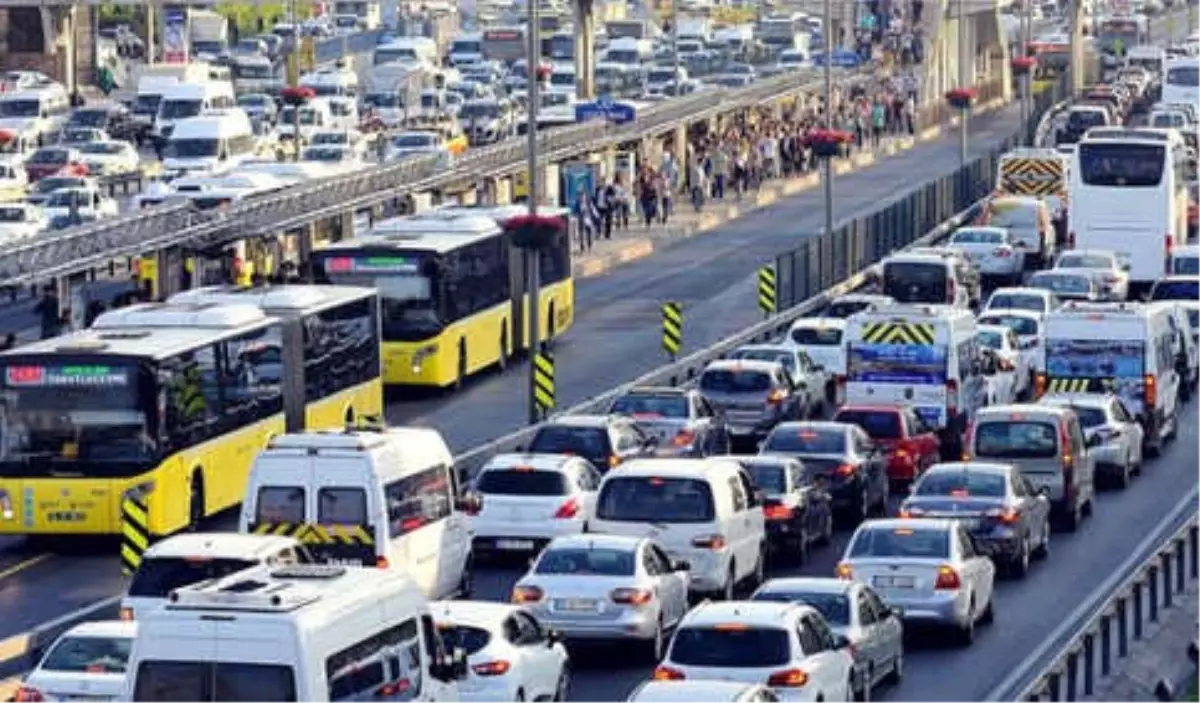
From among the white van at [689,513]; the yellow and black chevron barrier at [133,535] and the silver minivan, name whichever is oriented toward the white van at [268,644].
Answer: the yellow and black chevron barrier

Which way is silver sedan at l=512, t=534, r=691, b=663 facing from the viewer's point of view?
away from the camera

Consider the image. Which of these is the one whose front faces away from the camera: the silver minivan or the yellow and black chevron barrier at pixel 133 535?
the silver minivan

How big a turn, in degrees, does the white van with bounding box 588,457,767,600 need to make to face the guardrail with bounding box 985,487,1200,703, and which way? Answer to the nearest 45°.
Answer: approximately 135° to its right

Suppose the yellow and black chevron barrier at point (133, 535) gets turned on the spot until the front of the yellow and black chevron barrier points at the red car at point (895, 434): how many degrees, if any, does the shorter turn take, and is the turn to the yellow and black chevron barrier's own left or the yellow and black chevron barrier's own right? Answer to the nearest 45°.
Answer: approximately 135° to the yellow and black chevron barrier's own left

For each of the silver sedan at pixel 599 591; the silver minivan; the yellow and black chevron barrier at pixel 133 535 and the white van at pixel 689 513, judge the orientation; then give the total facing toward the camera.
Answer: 1

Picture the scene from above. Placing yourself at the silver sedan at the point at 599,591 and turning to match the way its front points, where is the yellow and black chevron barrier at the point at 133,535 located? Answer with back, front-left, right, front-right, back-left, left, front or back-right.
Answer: front-left

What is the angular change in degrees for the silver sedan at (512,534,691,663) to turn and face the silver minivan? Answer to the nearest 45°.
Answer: approximately 45° to its right

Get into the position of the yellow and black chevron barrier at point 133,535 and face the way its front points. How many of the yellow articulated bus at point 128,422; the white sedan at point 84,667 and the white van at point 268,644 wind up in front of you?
2

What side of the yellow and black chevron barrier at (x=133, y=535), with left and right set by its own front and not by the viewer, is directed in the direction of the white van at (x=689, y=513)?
left

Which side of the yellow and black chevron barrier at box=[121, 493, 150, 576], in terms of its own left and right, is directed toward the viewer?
front

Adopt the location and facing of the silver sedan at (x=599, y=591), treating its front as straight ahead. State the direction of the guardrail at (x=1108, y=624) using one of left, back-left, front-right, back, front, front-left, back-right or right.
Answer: right

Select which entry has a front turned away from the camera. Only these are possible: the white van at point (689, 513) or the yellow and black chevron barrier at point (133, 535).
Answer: the white van

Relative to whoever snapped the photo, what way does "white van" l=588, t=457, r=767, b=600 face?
facing away from the viewer

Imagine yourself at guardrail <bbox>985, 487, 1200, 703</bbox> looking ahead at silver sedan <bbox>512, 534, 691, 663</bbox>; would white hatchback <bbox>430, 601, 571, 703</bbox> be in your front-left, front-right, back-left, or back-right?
front-left

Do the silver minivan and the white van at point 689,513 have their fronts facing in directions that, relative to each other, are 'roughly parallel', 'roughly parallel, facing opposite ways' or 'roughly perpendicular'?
roughly parallel

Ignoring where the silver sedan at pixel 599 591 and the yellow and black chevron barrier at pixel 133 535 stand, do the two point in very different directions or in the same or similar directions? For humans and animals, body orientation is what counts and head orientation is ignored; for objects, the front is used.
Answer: very different directions

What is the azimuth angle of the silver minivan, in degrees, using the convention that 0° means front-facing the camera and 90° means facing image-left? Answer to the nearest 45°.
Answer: approximately 180°
